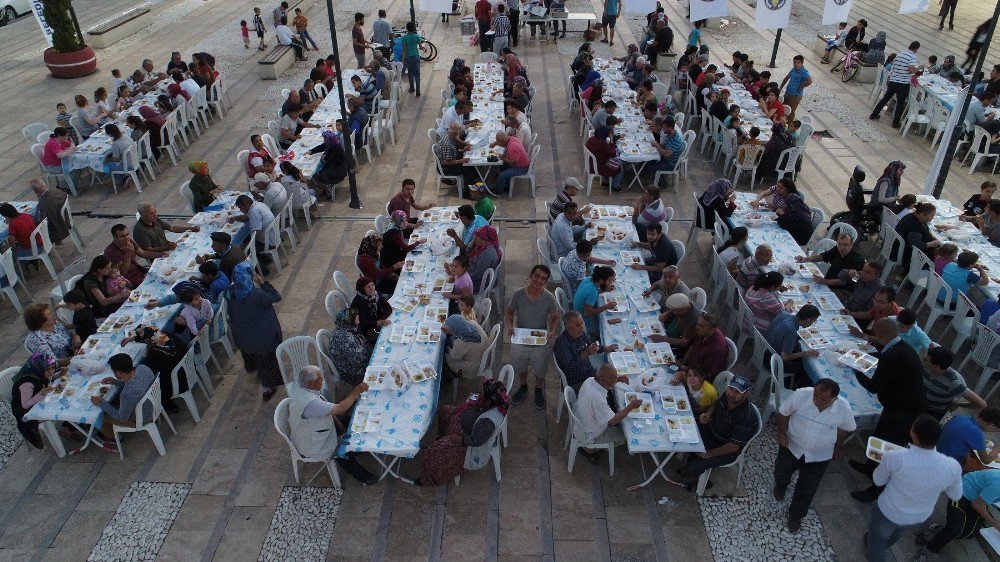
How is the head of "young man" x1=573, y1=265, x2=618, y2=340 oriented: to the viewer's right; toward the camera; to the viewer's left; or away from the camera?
to the viewer's right

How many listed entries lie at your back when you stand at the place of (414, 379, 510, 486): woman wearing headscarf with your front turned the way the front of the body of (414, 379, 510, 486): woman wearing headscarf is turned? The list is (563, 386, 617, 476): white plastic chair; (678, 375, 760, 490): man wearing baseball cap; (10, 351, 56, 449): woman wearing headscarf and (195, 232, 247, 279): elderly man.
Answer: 2

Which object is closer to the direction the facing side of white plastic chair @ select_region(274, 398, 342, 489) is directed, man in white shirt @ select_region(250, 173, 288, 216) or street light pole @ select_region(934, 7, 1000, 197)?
the street light pole

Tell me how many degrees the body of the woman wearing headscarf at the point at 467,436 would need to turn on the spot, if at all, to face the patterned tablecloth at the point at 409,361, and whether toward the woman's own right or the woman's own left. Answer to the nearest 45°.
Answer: approximately 45° to the woman's own right

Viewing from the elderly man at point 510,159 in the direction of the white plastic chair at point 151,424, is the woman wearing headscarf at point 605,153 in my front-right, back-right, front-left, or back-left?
back-left

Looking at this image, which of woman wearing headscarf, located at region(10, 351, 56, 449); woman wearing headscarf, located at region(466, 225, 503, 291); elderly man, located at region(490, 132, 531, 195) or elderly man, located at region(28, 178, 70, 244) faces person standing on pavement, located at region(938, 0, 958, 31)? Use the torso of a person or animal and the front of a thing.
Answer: woman wearing headscarf, located at region(10, 351, 56, 449)

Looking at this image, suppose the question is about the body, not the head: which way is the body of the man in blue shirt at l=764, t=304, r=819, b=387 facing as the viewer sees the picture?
to the viewer's right

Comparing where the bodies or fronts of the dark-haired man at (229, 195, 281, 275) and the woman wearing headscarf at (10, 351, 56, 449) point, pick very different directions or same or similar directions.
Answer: very different directions

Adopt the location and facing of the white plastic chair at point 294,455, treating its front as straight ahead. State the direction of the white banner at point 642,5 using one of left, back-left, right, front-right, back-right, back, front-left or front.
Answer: front-left

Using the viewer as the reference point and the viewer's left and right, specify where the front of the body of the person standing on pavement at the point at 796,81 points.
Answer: facing the viewer and to the left of the viewer

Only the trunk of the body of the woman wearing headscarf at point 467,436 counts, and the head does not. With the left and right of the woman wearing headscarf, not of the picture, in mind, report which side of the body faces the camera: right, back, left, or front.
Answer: left

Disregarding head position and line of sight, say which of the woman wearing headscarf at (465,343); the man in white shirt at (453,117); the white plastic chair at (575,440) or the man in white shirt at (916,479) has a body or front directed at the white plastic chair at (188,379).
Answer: the woman wearing headscarf

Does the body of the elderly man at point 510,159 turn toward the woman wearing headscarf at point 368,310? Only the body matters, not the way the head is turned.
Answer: no

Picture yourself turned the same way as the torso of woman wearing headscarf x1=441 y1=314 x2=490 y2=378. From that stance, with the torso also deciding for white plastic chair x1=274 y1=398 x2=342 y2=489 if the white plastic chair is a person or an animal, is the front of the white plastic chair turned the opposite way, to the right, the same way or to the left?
the opposite way

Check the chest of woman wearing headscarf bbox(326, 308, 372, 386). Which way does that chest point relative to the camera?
to the viewer's right

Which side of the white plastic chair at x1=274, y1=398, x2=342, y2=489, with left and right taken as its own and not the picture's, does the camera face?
right

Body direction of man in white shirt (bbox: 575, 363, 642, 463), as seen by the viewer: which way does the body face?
to the viewer's right

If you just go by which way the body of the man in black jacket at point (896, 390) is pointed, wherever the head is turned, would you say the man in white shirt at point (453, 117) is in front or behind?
in front

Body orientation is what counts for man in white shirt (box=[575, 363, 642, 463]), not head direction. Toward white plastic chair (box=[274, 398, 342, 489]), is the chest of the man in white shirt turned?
no

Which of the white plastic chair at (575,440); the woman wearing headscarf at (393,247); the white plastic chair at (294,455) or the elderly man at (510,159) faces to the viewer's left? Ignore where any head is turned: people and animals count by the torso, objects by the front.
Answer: the elderly man
